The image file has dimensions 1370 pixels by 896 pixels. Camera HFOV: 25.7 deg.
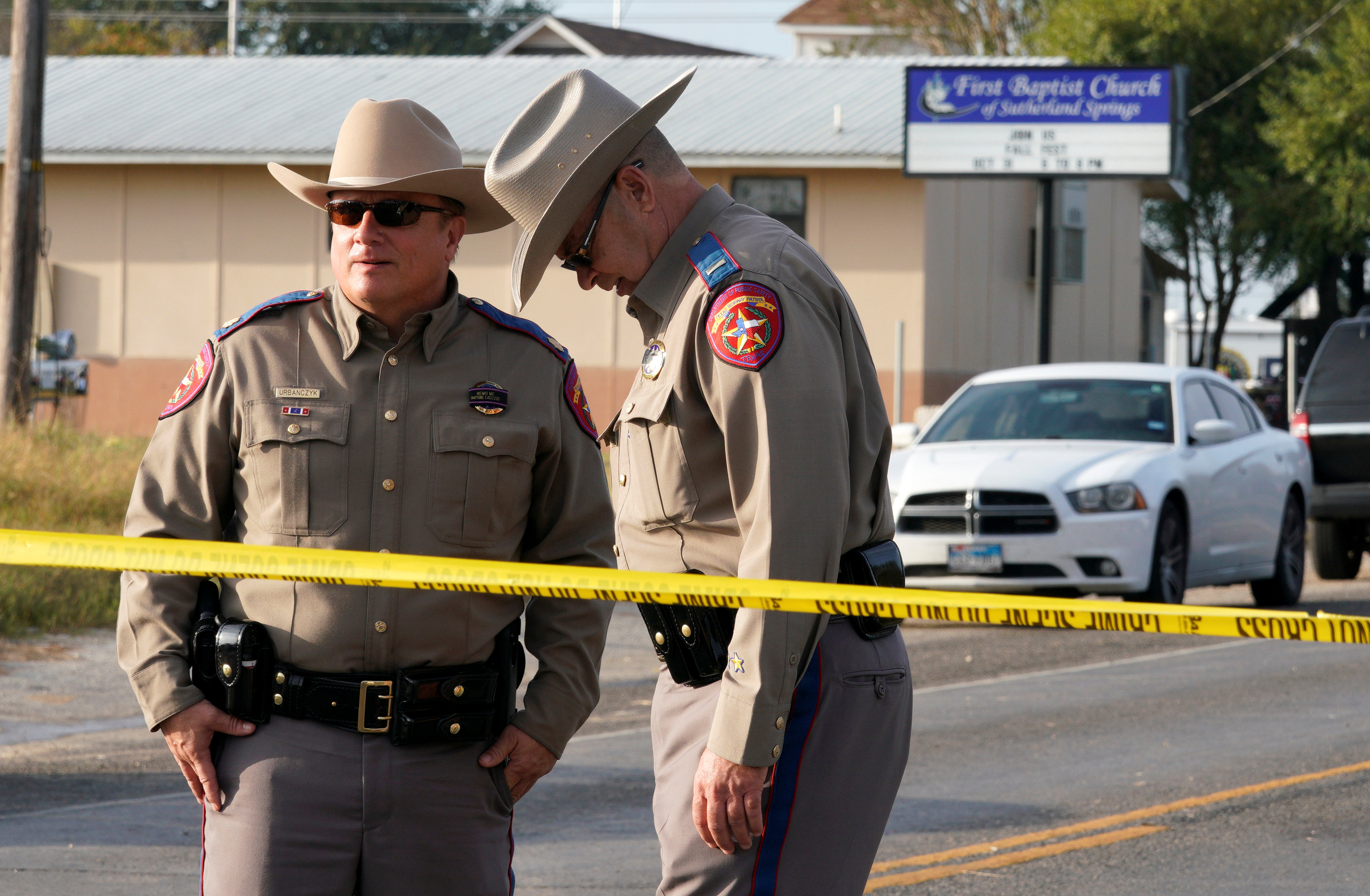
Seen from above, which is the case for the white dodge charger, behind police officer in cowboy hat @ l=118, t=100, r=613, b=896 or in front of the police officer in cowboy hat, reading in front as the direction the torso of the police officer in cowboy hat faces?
behind

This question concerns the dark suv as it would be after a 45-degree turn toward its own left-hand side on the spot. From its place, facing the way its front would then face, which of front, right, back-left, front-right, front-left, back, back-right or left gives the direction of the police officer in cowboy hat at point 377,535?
back-left

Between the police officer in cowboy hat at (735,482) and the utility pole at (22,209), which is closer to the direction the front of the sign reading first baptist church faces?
the police officer in cowboy hat

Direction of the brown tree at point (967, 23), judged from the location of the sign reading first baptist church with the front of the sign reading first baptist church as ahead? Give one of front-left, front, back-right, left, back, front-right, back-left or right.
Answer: back

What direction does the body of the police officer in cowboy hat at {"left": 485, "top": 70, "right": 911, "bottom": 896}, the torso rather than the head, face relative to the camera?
to the viewer's left

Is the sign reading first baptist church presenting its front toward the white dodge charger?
yes

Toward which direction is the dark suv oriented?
away from the camera
